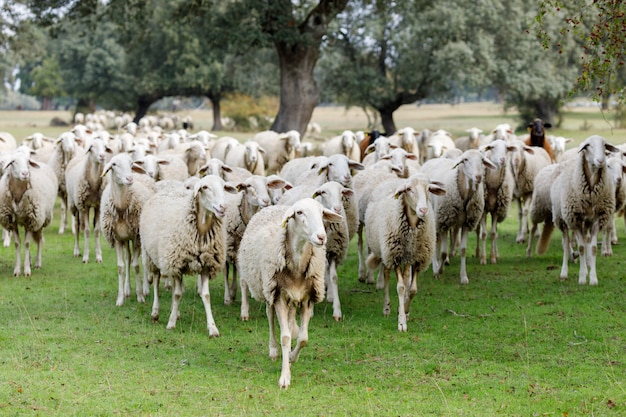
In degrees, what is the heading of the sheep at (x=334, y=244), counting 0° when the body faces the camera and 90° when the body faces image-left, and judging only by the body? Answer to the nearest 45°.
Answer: approximately 315°

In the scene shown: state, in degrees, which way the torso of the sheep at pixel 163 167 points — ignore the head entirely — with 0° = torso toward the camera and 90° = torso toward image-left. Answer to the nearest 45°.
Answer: approximately 45°

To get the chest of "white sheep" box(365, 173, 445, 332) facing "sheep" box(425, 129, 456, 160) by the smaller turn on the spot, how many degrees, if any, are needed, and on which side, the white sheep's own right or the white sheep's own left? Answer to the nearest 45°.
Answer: approximately 135° to the white sheep's own left

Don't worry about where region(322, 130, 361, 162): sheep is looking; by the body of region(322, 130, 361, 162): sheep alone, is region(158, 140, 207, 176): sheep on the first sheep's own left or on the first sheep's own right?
on the first sheep's own right

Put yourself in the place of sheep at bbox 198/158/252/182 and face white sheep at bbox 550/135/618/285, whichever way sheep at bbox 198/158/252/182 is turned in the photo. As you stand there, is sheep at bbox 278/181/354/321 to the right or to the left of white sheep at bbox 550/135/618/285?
right

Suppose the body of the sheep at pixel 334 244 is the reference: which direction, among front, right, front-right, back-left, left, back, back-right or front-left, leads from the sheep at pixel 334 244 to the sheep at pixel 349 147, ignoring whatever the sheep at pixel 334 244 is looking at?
back-left

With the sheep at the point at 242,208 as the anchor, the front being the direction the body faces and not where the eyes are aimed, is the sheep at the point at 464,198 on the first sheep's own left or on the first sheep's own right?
on the first sheep's own left

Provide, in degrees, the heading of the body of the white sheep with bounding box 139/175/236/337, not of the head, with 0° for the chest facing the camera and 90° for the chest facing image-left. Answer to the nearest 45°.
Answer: approximately 315°

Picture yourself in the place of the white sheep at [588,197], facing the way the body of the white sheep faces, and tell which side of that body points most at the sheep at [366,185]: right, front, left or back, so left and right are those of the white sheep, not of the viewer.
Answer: right

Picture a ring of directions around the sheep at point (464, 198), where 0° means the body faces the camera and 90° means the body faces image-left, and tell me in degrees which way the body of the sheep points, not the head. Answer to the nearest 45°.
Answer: approximately 315°

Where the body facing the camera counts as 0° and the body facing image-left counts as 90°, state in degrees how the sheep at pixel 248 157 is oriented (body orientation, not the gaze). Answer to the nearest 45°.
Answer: approximately 315°
